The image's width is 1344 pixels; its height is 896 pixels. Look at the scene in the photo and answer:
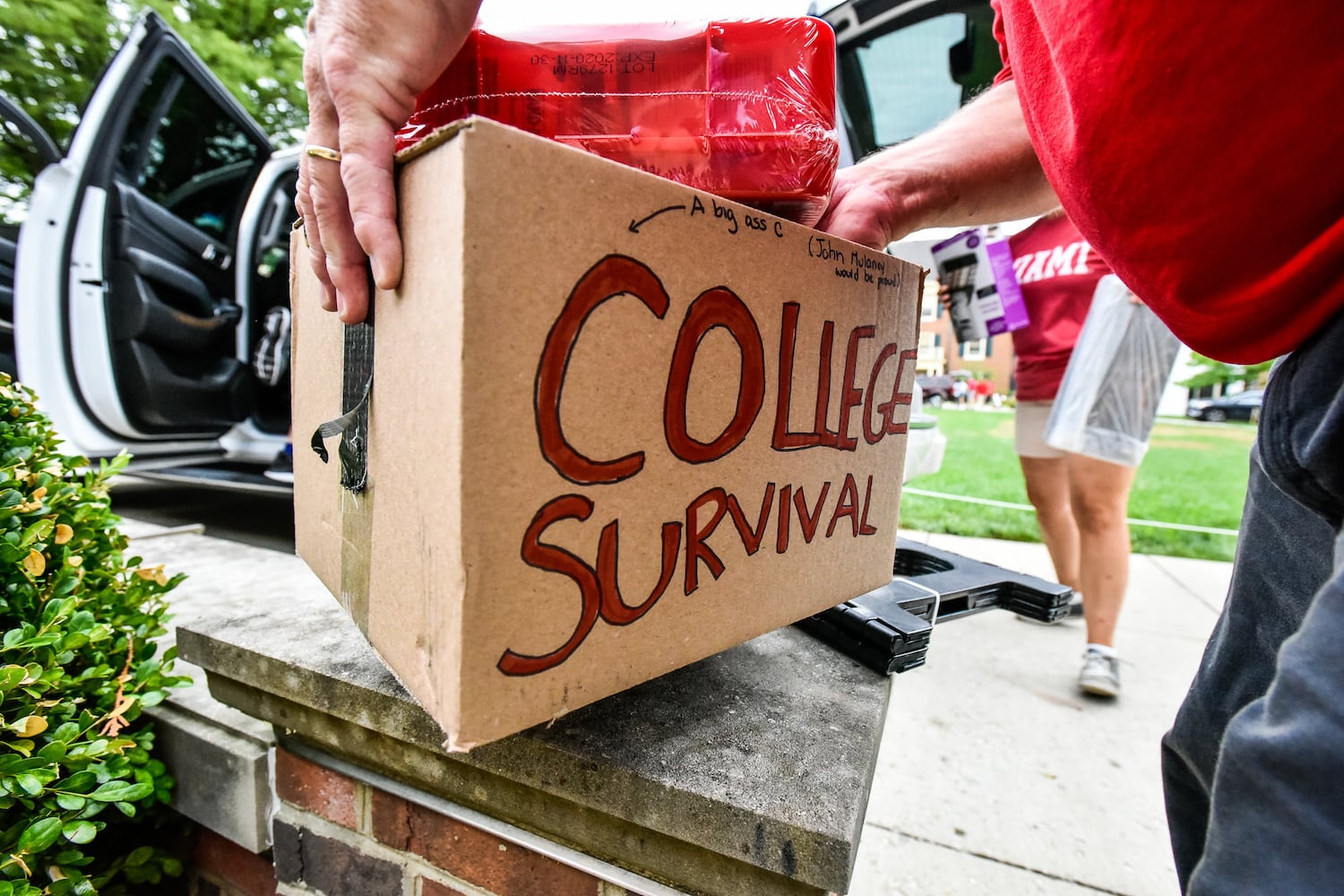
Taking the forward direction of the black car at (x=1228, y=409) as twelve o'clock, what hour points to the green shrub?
The green shrub is roughly at 9 o'clock from the black car.

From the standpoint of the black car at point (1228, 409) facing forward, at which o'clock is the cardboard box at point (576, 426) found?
The cardboard box is roughly at 9 o'clock from the black car.

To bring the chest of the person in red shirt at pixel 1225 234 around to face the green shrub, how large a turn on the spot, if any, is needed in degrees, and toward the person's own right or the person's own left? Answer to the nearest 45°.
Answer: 0° — they already face it

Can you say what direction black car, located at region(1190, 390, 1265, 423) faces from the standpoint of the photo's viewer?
facing to the left of the viewer

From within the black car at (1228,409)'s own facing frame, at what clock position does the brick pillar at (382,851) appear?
The brick pillar is roughly at 9 o'clock from the black car.

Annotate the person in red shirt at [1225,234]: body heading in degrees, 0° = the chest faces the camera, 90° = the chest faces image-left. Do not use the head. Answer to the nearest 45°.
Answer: approximately 90°

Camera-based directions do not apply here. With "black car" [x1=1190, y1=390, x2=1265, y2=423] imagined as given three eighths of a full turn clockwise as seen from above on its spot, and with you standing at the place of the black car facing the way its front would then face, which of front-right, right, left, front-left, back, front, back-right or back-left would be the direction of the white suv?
back-right

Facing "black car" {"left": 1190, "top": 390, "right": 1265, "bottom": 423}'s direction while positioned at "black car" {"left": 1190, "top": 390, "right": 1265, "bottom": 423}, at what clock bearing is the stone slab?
The stone slab is roughly at 9 o'clock from the black car.

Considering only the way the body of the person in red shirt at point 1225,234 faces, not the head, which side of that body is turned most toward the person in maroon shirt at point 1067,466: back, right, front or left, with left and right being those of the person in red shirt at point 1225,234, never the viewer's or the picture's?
right

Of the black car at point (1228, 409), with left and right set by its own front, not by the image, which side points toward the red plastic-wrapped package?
left
